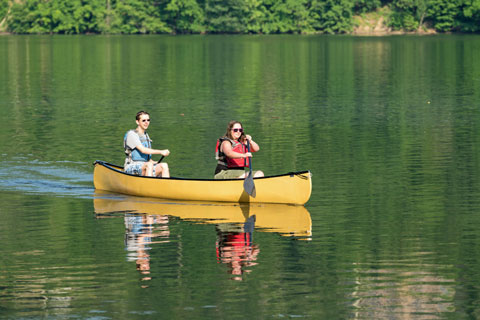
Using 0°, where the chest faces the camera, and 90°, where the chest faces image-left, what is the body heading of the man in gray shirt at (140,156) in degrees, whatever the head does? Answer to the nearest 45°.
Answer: approximately 315°

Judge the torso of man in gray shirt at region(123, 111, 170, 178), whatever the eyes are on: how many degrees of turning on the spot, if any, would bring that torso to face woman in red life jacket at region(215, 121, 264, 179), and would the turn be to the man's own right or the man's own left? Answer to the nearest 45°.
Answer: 0° — they already face them

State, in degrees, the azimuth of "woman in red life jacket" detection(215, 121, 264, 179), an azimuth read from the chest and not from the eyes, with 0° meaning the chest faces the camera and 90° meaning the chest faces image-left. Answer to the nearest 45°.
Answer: approximately 315°

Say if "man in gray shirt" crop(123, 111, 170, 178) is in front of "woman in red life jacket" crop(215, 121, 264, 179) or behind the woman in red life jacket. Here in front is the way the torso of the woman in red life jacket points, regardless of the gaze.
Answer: behind
